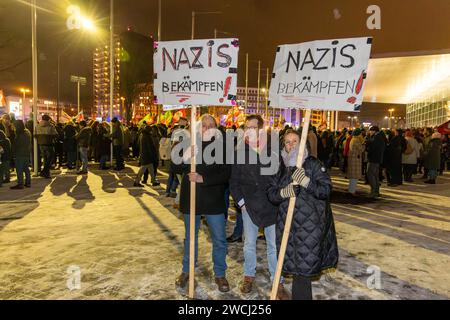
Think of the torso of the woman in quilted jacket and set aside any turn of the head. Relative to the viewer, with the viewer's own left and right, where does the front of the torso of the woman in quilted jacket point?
facing the viewer and to the left of the viewer

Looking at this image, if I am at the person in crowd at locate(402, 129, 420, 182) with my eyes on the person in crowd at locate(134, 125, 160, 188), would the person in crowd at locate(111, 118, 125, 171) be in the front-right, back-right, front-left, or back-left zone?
front-right

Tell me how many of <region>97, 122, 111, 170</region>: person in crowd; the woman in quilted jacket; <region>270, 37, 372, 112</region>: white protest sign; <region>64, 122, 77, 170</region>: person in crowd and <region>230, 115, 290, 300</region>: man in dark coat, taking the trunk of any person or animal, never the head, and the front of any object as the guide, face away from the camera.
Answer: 2

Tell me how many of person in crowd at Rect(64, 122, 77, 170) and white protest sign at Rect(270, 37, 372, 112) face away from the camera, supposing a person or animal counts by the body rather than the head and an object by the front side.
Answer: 1

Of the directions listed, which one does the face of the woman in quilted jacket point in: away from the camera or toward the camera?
toward the camera

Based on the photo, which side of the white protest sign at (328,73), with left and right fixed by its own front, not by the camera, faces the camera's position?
front

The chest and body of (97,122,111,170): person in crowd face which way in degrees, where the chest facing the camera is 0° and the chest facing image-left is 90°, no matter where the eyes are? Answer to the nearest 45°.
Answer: approximately 180°

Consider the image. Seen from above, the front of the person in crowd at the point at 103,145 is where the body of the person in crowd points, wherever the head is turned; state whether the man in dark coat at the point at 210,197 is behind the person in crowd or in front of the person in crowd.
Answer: behind

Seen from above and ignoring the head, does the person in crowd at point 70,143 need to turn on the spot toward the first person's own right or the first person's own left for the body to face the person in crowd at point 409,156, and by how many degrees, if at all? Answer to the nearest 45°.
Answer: approximately 135° to the first person's own right

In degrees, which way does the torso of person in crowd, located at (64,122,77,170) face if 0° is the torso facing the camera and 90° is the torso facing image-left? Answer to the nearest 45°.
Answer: approximately 180°

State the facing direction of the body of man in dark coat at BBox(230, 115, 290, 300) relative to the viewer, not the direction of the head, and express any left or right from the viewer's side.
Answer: facing the viewer

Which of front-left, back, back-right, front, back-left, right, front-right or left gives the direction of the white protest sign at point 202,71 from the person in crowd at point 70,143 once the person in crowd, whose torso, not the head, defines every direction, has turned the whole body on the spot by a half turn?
front

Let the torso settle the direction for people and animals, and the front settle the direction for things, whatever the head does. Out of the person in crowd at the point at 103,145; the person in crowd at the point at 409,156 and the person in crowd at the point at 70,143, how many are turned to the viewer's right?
0

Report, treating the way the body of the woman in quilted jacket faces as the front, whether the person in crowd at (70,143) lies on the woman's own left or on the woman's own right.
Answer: on the woman's own right

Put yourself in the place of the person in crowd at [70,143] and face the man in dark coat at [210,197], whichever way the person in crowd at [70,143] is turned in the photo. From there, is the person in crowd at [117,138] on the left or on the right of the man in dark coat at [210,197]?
left

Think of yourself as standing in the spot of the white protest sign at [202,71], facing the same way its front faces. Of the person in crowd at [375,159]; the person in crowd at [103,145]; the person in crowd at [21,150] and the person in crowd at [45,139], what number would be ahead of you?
0
